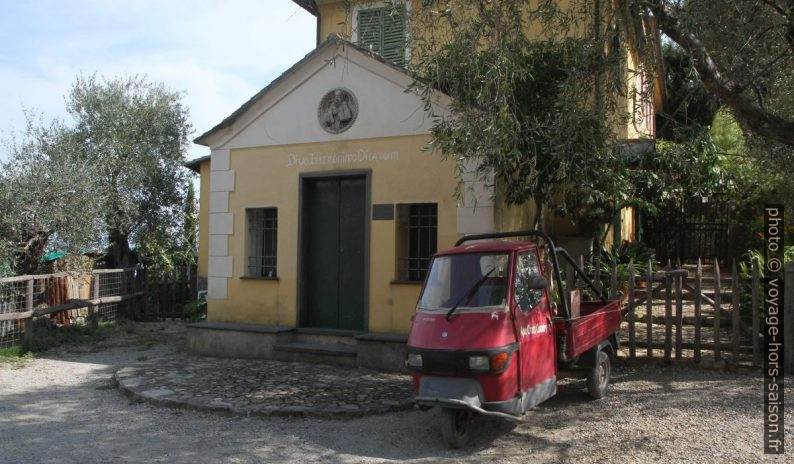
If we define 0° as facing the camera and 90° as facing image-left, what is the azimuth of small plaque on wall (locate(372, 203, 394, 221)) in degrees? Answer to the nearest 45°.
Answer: approximately 0°

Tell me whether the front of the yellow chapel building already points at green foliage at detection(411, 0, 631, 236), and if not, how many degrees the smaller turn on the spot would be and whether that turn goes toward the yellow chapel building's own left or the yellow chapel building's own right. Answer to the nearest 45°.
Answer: approximately 45° to the yellow chapel building's own left

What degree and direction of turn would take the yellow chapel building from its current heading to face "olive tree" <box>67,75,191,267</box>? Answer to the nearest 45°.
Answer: approximately 135° to its right

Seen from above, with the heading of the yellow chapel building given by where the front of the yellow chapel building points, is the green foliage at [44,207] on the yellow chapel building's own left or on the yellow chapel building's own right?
on the yellow chapel building's own right

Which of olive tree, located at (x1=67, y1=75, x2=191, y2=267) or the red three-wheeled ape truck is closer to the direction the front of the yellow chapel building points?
the red three-wheeled ape truck

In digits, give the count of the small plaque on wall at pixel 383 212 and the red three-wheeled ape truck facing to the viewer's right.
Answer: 0

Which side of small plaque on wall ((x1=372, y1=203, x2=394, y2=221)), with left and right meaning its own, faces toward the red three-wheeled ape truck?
front

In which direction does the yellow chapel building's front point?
toward the camera

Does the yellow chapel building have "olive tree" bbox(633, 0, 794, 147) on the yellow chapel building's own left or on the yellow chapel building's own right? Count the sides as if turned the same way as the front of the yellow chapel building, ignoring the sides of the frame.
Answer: on the yellow chapel building's own left

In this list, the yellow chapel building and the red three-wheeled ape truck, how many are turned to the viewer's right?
0
